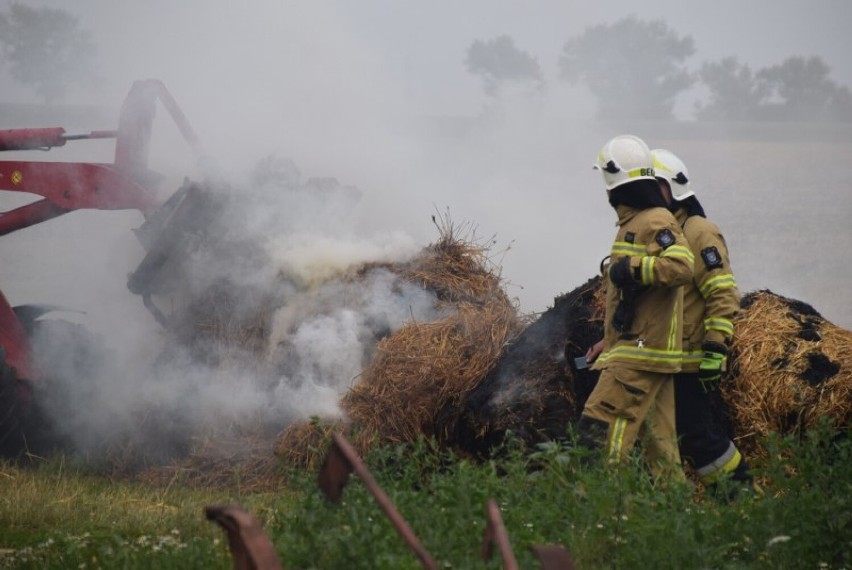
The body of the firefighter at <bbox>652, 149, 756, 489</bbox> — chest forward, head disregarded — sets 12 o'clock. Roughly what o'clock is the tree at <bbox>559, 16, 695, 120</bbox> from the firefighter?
The tree is roughly at 3 o'clock from the firefighter.

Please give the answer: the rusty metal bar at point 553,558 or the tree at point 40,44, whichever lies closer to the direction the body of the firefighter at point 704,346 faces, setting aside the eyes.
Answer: the tree

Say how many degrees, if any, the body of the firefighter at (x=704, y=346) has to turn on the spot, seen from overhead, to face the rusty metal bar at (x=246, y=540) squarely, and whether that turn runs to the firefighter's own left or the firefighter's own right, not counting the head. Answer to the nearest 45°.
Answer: approximately 90° to the firefighter's own left

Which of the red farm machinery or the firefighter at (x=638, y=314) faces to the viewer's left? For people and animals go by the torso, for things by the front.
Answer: the firefighter

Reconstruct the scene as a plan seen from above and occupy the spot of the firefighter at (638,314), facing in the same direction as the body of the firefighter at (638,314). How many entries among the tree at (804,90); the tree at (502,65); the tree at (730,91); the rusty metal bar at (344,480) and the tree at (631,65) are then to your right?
4

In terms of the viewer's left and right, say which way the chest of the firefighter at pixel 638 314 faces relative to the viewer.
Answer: facing to the left of the viewer

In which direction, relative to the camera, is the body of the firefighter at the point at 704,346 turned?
to the viewer's left

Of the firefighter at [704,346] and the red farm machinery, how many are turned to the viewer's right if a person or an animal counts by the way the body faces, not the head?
1

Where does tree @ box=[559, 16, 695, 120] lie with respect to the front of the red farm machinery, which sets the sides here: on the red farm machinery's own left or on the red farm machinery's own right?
on the red farm machinery's own left

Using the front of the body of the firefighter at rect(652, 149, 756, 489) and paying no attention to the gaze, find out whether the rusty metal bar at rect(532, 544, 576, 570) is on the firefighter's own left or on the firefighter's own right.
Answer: on the firefighter's own left

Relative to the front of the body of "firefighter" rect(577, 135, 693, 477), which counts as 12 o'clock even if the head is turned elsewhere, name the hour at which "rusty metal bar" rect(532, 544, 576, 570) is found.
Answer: The rusty metal bar is roughly at 9 o'clock from the firefighter.

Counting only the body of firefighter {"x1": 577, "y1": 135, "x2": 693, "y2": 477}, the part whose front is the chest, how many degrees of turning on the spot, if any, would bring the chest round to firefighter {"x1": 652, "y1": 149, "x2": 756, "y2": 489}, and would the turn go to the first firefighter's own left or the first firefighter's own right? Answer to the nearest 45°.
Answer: approximately 135° to the first firefighter's own right
